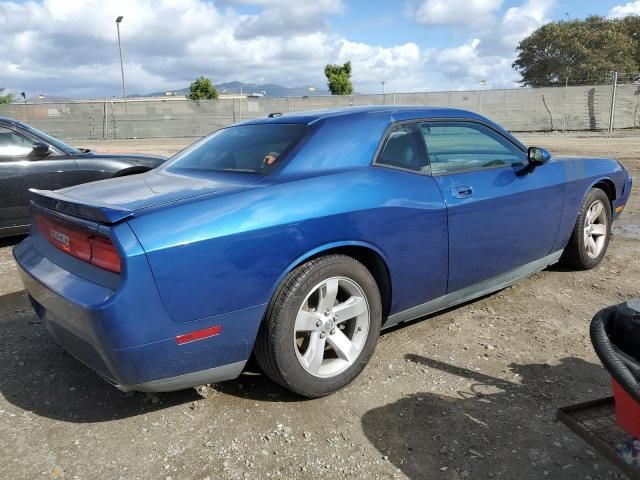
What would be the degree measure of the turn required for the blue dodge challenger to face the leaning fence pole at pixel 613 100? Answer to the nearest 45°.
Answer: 0° — it already faces it

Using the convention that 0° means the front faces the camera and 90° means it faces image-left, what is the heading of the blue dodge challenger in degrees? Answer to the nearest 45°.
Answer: approximately 225°

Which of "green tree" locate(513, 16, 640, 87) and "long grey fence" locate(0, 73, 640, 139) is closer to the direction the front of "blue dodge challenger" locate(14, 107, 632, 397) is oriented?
the green tree

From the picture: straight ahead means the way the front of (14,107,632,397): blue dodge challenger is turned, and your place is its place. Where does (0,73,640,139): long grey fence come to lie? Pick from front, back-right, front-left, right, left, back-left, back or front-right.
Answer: front-left

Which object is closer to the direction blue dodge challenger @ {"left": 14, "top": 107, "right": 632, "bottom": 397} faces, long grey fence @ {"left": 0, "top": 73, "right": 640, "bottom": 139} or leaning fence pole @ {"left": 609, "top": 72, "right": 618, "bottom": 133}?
the leaning fence pole

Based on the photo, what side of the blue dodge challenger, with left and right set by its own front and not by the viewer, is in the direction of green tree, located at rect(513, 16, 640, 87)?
front
